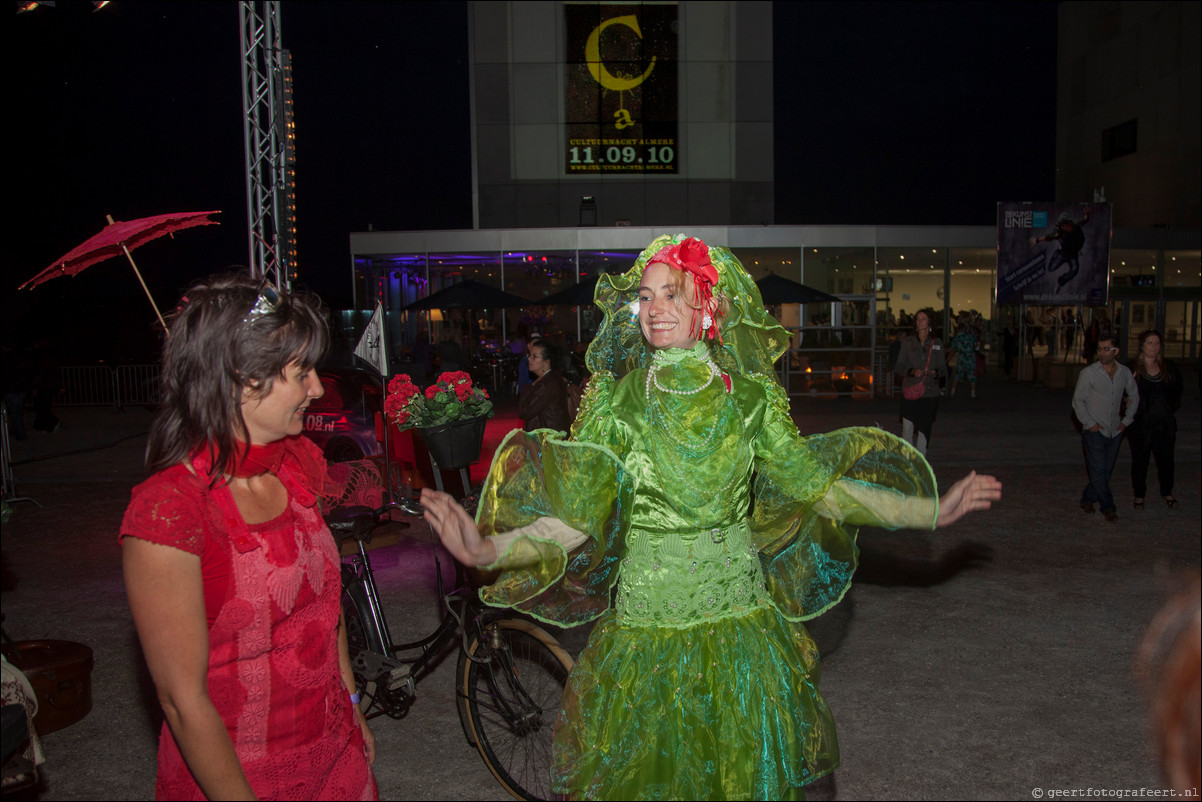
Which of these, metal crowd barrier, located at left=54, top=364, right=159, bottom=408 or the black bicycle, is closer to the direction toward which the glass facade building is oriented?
the black bicycle

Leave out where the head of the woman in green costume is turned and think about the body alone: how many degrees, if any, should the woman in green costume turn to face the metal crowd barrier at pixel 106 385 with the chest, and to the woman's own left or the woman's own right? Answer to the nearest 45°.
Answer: approximately 135° to the woman's own right

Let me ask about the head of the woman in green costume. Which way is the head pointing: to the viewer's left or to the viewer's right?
to the viewer's left

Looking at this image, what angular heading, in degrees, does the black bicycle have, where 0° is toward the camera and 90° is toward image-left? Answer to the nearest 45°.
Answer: approximately 315°

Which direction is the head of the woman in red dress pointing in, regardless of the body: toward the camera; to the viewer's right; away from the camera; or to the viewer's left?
to the viewer's right

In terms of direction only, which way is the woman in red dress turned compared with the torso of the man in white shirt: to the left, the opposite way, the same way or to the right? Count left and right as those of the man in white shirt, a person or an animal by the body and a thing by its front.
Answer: to the left
